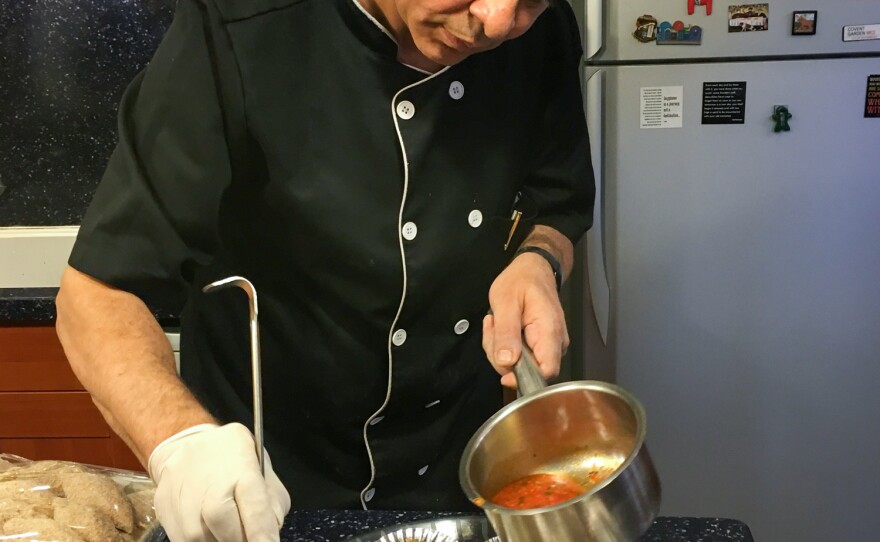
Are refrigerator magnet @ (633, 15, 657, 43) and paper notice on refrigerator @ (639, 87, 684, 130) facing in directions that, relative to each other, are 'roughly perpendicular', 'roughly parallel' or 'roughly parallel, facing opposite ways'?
roughly parallel

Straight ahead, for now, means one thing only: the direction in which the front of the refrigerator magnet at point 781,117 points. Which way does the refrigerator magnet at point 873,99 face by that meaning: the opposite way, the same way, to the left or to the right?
the same way

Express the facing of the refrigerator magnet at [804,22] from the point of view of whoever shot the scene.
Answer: facing the viewer

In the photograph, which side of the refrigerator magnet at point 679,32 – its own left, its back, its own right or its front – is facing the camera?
front

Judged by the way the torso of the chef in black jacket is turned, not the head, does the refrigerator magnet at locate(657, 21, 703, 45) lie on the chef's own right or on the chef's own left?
on the chef's own left

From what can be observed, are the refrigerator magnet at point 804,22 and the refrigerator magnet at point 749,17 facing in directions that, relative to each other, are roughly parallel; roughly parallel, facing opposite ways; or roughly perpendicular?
roughly parallel

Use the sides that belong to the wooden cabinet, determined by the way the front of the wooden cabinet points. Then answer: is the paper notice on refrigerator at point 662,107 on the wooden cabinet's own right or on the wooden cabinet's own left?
on the wooden cabinet's own left

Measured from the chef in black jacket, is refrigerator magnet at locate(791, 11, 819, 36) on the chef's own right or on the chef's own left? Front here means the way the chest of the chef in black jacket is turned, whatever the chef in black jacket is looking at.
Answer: on the chef's own left

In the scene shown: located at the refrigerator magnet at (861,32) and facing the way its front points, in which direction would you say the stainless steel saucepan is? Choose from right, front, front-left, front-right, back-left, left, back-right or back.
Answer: front

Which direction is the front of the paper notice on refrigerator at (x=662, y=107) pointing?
toward the camera

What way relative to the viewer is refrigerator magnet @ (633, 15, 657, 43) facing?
toward the camera

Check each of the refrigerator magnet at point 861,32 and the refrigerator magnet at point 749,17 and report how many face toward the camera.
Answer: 2

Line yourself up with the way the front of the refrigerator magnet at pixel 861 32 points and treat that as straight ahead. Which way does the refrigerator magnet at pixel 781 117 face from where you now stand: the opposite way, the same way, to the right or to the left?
the same way
